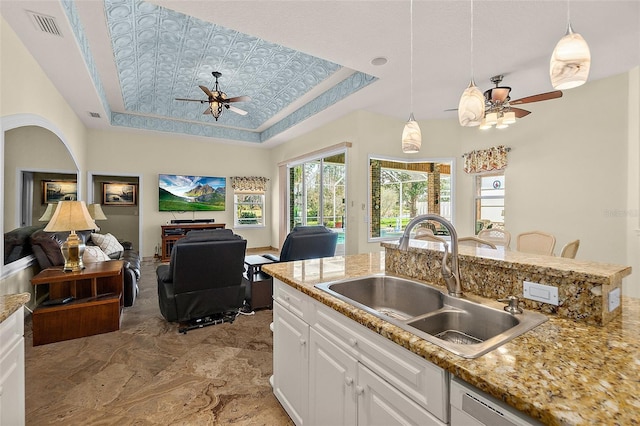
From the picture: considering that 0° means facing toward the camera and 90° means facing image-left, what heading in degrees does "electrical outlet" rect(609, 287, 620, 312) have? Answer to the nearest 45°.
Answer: approximately 315°

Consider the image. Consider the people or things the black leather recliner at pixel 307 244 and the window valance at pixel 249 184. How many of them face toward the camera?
1

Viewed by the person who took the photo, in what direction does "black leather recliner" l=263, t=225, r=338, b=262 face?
facing away from the viewer and to the left of the viewer

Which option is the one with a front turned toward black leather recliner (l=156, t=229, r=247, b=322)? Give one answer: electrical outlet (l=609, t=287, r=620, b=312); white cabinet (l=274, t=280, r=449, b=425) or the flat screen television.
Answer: the flat screen television

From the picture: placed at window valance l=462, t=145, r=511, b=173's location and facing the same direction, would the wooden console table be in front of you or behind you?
in front

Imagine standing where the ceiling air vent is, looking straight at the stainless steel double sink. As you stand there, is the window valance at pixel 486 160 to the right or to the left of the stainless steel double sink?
left

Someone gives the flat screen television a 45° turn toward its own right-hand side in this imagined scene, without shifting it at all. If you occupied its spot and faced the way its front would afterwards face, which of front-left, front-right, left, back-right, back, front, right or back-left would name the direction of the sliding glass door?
left

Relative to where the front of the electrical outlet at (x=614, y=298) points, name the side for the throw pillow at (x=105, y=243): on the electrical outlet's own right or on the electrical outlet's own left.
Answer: on the electrical outlet's own right

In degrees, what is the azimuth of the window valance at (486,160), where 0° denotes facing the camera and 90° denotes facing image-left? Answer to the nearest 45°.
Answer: approximately 45°

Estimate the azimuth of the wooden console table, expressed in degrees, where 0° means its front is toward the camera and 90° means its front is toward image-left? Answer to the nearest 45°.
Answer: approximately 0°

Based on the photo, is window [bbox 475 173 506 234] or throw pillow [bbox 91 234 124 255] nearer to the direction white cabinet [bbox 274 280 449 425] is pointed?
the throw pillow

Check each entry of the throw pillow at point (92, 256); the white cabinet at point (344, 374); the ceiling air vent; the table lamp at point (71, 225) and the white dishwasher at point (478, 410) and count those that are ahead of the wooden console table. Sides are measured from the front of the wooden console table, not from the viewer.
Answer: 5

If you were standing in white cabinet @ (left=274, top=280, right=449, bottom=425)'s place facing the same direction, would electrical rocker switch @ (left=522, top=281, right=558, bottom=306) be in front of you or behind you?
behind
